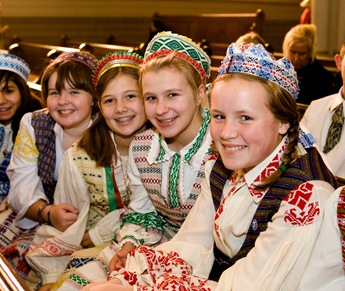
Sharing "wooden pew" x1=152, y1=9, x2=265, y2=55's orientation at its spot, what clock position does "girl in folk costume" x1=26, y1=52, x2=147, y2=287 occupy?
The girl in folk costume is roughly at 12 o'clock from the wooden pew.

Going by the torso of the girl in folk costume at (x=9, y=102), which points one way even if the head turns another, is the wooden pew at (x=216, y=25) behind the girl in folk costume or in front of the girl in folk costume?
behind

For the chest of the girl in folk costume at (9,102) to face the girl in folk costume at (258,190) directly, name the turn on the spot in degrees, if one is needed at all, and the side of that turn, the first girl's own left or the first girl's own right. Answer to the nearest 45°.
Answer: approximately 45° to the first girl's own left

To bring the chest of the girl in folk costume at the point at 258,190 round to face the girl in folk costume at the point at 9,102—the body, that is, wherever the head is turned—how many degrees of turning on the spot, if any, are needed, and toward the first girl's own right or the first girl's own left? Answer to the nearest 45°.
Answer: approximately 90° to the first girl's own right

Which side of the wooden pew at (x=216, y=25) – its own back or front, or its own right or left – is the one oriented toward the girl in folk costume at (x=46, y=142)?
front

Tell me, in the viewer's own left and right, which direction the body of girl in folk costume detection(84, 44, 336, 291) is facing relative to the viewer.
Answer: facing the viewer and to the left of the viewer

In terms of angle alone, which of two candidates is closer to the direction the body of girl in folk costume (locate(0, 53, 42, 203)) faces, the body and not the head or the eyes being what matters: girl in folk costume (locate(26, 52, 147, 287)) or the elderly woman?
the girl in folk costume

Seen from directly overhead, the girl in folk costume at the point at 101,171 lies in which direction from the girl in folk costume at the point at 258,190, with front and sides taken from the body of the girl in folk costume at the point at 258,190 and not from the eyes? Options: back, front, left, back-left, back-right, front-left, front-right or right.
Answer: right

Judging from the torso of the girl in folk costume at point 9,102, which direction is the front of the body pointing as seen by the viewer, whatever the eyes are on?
toward the camera

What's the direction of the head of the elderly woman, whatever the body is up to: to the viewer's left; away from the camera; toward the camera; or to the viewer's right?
toward the camera

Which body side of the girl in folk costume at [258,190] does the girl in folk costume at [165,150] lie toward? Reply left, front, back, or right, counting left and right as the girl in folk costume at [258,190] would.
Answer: right

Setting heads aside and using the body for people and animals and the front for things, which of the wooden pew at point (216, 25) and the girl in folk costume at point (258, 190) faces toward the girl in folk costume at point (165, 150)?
the wooden pew

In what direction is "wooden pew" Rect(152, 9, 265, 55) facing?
toward the camera

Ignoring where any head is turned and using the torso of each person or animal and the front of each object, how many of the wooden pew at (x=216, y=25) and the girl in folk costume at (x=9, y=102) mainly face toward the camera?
2
